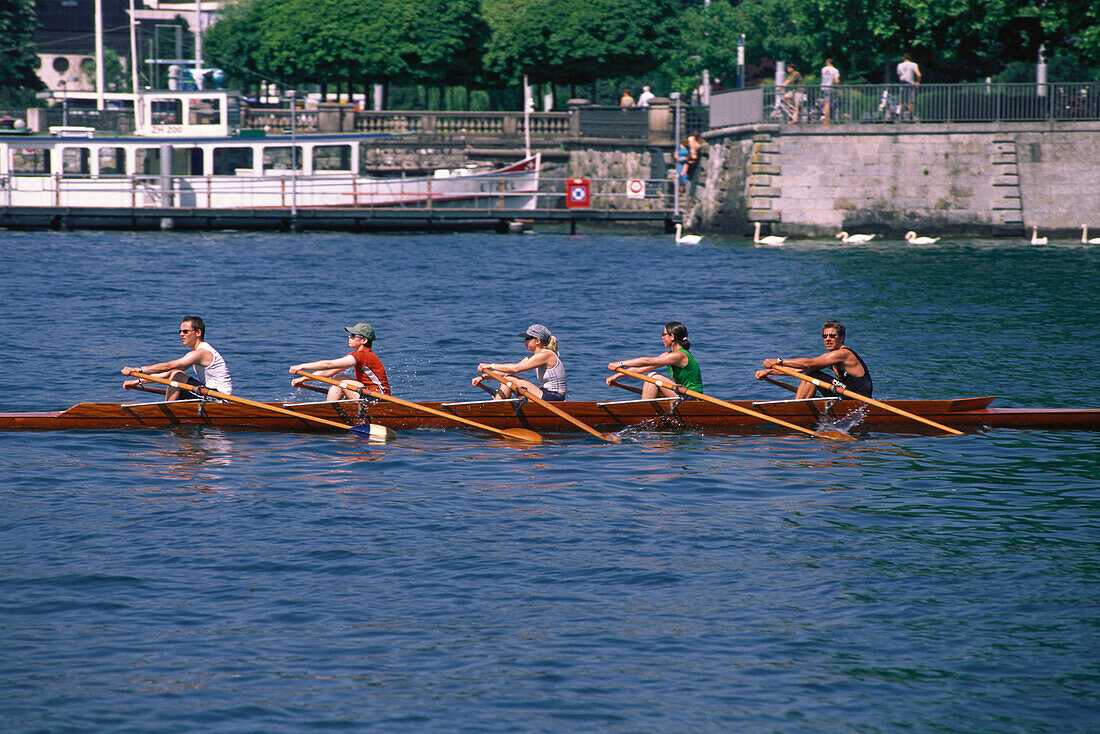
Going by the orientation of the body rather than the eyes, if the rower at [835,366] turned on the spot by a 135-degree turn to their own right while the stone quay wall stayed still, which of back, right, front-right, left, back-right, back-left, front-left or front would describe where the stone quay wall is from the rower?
front-left

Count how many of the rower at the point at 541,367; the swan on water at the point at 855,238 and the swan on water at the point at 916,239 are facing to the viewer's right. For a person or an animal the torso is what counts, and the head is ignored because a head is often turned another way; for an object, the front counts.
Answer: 0

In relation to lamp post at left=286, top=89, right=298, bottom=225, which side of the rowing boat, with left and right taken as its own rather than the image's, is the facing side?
left

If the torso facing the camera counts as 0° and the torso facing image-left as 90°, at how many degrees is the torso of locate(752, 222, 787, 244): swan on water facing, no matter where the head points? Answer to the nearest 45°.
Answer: approximately 90°

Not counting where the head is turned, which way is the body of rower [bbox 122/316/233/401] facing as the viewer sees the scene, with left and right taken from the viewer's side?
facing to the left of the viewer

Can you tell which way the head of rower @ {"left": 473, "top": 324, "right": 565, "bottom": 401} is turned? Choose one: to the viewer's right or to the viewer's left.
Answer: to the viewer's left

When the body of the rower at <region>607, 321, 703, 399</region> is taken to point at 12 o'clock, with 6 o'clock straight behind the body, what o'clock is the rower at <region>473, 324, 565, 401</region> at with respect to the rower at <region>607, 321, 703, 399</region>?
the rower at <region>473, 324, 565, 401</region> is roughly at 12 o'clock from the rower at <region>607, 321, 703, 399</region>.

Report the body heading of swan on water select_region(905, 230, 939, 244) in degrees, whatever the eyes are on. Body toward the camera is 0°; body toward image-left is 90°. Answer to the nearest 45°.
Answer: approximately 90°

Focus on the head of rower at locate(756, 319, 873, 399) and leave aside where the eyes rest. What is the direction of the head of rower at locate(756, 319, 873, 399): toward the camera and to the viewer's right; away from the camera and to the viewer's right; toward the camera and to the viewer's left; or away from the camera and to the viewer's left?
toward the camera and to the viewer's left

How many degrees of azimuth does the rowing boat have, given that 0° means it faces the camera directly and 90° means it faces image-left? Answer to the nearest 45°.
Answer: approximately 270°

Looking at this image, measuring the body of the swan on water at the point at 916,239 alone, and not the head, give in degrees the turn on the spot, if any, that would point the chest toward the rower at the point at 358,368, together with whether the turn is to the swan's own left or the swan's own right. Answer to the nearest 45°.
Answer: approximately 90° to the swan's own left

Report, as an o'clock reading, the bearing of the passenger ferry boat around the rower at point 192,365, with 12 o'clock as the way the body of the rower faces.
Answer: The passenger ferry boat is roughly at 3 o'clock from the rower.

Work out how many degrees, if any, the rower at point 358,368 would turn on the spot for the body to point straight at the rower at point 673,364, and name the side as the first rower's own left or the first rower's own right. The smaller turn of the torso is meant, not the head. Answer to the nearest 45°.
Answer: approximately 180°

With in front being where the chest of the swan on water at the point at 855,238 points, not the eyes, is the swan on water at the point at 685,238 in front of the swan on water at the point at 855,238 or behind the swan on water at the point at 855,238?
in front

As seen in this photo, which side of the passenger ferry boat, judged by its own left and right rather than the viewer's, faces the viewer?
right
